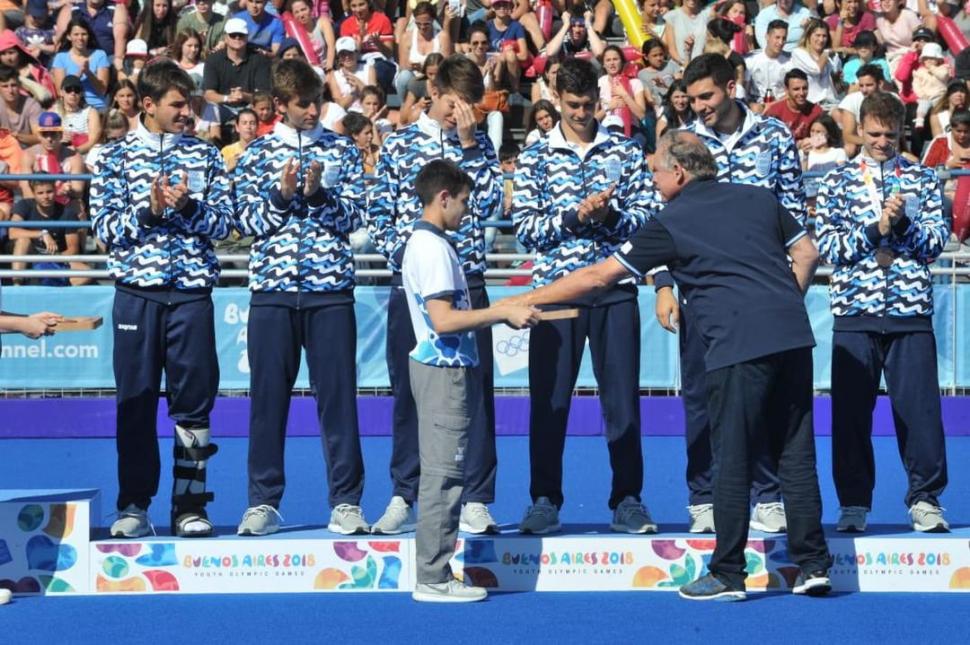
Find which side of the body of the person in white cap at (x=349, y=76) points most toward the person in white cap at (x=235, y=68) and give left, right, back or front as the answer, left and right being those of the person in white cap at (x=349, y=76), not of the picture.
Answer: right

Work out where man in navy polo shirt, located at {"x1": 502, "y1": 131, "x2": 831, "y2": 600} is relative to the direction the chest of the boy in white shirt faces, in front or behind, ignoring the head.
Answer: in front

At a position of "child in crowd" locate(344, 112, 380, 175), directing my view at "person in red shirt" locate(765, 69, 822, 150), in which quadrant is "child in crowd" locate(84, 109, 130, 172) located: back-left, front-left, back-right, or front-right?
back-left

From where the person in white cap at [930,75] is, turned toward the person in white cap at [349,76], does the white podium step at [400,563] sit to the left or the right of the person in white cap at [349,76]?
left

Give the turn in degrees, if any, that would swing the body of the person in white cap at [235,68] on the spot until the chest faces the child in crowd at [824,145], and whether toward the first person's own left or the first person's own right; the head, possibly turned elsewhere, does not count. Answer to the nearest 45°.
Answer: approximately 45° to the first person's own left

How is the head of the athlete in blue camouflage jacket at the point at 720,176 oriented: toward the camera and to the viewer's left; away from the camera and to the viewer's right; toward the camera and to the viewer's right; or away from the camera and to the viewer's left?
toward the camera and to the viewer's left

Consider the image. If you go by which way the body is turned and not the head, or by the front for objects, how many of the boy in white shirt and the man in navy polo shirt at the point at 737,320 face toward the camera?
0

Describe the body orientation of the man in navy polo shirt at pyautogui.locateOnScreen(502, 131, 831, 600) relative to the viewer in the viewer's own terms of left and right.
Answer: facing away from the viewer and to the left of the viewer

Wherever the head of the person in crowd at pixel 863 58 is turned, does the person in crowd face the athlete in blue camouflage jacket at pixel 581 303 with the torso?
yes

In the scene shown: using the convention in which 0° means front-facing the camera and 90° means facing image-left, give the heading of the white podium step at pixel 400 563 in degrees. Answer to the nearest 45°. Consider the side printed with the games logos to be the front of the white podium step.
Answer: approximately 0°
